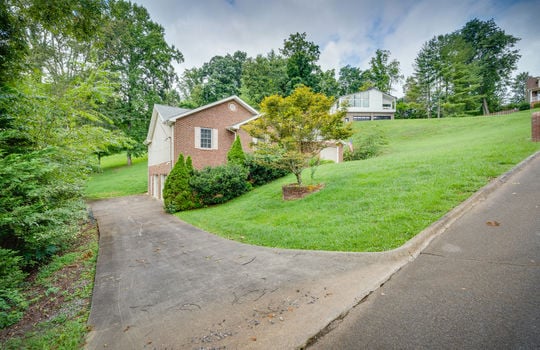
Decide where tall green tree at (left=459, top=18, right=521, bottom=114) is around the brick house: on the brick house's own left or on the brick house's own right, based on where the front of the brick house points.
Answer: on the brick house's own left

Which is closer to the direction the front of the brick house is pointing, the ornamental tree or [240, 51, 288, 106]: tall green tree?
the ornamental tree

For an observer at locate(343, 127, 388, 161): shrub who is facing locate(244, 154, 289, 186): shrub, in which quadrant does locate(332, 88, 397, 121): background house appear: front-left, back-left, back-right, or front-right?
back-right

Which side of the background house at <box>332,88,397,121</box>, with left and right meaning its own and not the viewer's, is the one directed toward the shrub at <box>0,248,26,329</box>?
front

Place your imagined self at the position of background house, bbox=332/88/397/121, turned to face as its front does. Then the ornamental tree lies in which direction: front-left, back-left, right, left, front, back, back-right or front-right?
front

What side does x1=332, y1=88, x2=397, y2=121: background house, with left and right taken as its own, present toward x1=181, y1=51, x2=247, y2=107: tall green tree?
right

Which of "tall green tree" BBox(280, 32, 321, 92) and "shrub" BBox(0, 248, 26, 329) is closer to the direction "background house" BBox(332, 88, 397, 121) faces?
the shrub

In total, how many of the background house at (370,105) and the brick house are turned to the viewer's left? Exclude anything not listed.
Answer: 0

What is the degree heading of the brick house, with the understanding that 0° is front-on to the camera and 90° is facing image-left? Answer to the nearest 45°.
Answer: approximately 315°

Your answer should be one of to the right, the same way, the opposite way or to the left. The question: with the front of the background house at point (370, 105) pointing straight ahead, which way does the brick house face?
to the left

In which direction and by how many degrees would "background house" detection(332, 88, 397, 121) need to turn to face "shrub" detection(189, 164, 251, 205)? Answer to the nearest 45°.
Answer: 0° — it already faces it

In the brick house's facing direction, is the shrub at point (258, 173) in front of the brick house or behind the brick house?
in front

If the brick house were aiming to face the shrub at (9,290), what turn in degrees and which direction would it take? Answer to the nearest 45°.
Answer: approximately 45° to its right

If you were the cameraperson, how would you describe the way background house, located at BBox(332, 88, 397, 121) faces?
facing the viewer

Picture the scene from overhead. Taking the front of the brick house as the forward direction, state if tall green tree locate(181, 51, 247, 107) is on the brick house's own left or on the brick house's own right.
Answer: on the brick house's own left
